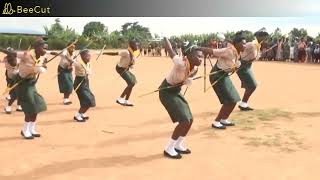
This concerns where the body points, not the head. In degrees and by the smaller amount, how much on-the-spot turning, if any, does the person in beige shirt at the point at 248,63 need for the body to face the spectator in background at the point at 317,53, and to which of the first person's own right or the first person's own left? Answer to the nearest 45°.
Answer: approximately 90° to the first person's own left

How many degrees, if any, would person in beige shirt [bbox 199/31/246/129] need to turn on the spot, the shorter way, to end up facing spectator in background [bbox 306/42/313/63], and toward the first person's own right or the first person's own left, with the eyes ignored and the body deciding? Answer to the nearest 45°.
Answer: approximately 90° to the first person's own left
